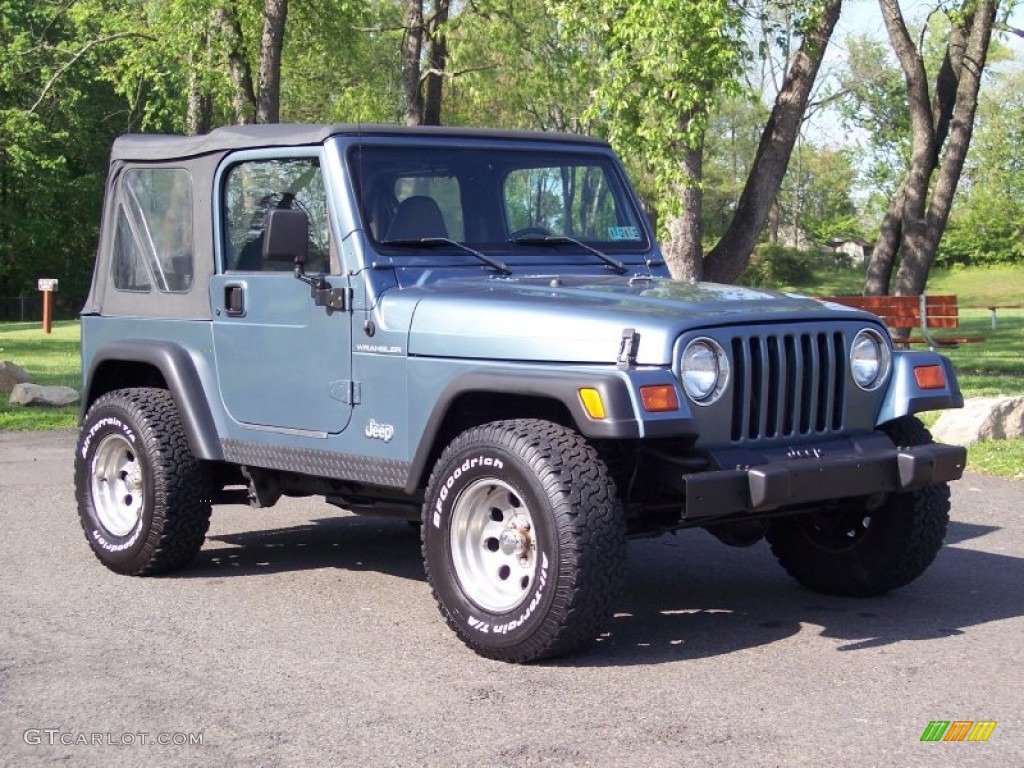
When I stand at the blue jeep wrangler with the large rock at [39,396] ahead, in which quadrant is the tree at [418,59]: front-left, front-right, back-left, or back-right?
front-right

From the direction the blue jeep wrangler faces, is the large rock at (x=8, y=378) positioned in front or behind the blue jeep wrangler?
behind

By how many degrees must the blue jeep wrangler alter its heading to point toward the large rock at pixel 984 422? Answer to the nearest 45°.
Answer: approximately 90° to its left

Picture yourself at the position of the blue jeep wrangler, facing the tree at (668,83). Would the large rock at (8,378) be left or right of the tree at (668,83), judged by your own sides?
left

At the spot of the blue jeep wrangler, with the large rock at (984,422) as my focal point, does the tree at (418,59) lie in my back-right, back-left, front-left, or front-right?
front-left

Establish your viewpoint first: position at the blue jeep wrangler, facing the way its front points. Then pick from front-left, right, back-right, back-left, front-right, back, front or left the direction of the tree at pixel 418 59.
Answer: back-left

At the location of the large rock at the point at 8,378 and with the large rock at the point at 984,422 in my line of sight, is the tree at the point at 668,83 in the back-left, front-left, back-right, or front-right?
front-left

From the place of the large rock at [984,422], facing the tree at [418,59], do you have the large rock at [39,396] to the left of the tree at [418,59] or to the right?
left

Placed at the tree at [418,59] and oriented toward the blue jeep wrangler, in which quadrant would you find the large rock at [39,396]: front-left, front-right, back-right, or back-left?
front-right

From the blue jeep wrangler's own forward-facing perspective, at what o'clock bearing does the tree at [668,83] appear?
The tree is roughly at 8 o'clock from the blue jeep wrangler.

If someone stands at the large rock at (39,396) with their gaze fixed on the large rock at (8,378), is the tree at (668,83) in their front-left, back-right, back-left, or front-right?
front-right

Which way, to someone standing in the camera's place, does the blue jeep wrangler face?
facing the viewer and to the right of the viewer

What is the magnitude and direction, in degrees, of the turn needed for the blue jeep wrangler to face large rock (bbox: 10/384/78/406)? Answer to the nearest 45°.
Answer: approximately 180°
